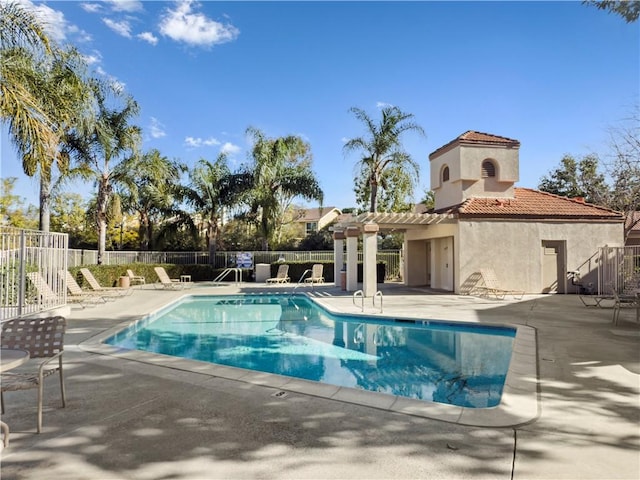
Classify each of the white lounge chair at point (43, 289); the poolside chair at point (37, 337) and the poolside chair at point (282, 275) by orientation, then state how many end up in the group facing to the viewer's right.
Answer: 1

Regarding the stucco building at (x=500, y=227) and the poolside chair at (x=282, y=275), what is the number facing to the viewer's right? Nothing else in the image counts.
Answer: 0

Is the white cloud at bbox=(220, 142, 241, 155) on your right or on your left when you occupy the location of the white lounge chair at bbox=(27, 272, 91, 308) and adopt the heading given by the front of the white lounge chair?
on your left

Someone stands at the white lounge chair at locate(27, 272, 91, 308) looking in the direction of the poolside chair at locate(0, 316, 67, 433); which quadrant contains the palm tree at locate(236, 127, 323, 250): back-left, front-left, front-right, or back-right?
back-left

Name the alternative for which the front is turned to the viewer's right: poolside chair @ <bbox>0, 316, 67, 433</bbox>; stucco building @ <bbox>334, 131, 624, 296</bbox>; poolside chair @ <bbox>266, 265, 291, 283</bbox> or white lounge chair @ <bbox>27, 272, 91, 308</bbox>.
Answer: the white lounge chair

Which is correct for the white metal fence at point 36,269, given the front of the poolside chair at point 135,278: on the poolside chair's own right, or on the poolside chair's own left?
on the poolside chair's own right

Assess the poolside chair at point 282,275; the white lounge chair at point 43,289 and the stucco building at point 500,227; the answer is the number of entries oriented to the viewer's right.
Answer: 1

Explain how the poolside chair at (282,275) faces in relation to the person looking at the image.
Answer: facing the viewer and to the left of the viewer

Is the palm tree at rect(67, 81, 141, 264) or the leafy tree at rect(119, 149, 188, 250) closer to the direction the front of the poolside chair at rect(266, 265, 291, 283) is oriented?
the palm tree

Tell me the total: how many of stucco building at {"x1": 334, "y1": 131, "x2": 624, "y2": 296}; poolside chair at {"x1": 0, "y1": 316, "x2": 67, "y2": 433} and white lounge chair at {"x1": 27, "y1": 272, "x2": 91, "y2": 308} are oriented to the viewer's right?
1
